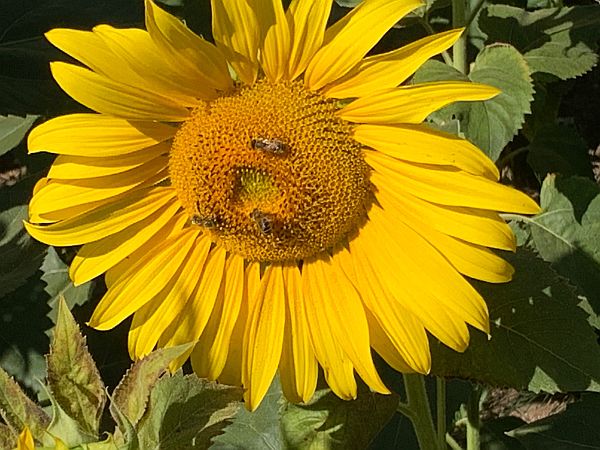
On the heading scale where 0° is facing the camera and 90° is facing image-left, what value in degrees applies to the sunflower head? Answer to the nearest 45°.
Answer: approximately 0°
